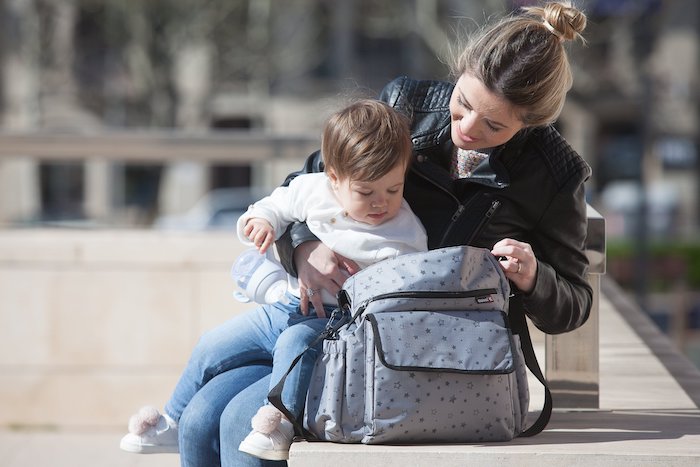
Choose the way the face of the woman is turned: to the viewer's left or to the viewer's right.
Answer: to the viewer's left

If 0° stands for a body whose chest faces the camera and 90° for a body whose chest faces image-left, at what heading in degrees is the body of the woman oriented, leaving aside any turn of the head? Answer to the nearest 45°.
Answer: approximately 45°
